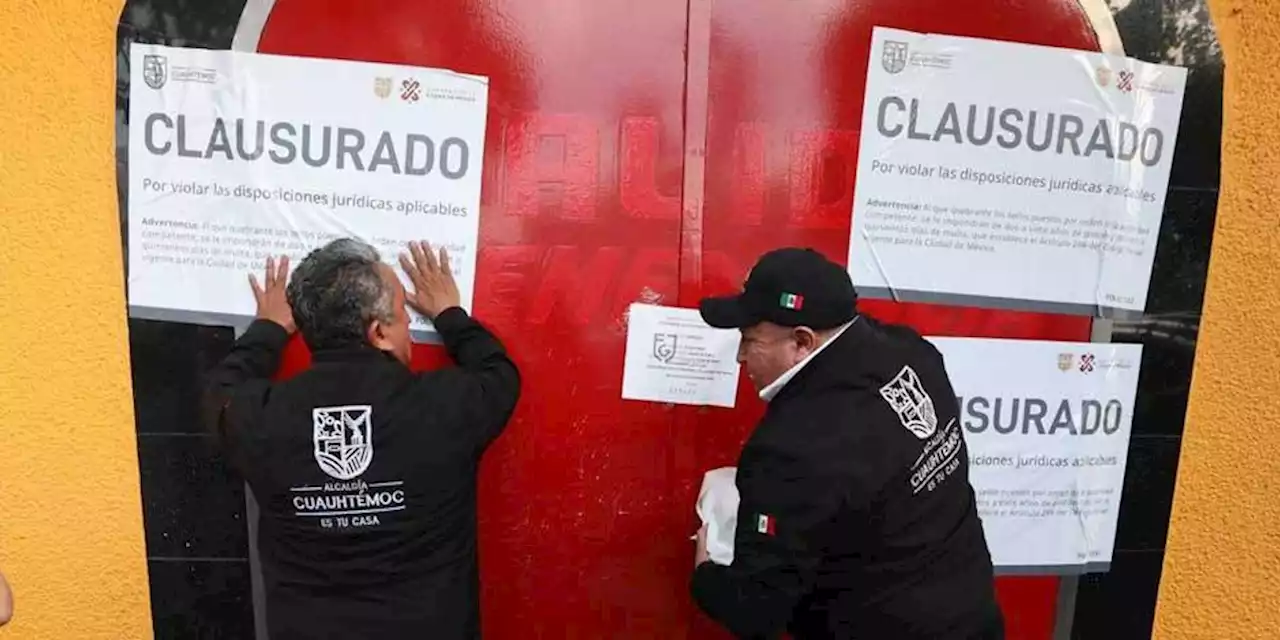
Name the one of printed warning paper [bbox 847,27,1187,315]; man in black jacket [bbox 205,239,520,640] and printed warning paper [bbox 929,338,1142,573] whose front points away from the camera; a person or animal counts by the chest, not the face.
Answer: the man in black jacket

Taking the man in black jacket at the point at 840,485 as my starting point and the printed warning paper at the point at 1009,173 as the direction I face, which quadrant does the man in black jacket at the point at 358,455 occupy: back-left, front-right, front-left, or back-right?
back-left

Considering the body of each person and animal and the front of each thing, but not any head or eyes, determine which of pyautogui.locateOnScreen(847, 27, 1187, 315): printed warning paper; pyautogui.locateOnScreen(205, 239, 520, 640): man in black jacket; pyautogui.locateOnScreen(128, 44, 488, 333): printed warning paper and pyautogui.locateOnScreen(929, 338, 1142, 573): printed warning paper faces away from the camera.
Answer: the man in black jacket

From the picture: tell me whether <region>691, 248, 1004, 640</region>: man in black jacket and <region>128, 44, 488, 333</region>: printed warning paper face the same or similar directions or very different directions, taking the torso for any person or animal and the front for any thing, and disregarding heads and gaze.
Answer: very different directions

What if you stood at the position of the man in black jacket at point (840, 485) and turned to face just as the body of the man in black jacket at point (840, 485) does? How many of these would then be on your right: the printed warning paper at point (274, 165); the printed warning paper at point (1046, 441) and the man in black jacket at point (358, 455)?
1

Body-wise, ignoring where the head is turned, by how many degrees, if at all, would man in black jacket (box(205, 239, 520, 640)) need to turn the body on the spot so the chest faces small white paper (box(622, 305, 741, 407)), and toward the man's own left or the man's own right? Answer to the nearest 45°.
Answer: approximately 90° to the man's own right

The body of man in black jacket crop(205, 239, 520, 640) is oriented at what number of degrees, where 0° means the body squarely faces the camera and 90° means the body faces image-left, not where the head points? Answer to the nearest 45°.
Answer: approximately 180°

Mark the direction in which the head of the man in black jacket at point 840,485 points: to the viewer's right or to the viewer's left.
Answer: to the viewer's left

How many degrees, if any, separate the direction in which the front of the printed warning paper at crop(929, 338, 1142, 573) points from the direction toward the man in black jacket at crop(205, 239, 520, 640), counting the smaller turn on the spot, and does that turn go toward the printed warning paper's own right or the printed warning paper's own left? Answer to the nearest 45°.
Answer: approximately 45° to the printed warning paper's own right

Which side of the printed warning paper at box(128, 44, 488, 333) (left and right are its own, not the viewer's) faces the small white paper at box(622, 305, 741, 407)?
left
